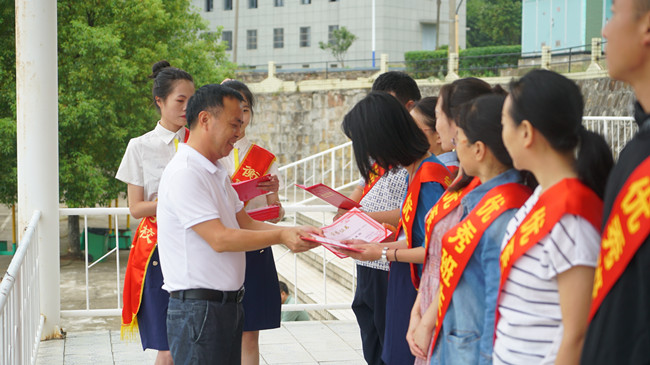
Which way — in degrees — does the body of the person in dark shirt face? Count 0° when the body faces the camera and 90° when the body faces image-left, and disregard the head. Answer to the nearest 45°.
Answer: approximately 90°

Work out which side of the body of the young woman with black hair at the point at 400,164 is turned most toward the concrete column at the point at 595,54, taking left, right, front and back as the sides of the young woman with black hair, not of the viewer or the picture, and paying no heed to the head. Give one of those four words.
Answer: right

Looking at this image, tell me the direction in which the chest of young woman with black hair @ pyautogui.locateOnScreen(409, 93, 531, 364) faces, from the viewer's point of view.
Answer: to the viewer's left

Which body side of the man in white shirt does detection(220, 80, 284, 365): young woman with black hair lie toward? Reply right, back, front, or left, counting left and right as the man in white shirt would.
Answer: left

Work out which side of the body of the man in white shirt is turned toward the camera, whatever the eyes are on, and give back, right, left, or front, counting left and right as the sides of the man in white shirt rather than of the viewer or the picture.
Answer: right

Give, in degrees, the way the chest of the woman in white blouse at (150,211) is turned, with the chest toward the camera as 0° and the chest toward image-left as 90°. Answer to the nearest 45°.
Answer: approximately 315°
